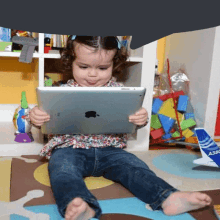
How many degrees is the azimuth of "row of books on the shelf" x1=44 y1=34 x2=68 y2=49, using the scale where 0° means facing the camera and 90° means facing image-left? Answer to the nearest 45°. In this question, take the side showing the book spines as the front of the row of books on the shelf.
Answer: approximately 0°

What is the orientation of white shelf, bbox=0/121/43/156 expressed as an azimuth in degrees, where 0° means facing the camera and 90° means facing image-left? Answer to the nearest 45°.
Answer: approximately 0°

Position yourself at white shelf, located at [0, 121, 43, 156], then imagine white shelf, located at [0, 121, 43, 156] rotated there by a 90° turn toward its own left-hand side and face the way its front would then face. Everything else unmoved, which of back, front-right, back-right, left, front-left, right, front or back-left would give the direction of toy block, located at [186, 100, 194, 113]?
front
